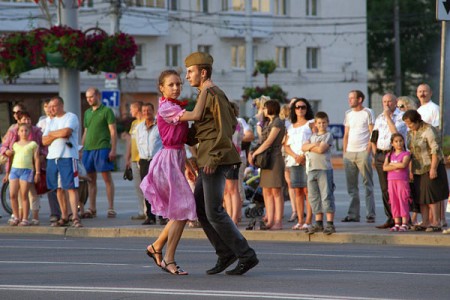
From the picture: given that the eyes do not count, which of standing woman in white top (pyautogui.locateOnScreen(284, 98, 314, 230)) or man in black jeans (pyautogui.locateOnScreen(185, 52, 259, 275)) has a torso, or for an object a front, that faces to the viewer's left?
the man in black jeans

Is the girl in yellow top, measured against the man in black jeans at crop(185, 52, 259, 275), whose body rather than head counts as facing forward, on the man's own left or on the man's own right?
on the man's own right

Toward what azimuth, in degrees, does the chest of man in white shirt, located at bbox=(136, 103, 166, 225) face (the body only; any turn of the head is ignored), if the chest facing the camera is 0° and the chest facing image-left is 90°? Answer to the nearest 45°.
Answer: approximately 0°

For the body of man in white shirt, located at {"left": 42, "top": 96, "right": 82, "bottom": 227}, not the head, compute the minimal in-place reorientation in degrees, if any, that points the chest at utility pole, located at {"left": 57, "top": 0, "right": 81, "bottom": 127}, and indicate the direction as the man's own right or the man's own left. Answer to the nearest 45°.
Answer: approximately 135° to the man's own right

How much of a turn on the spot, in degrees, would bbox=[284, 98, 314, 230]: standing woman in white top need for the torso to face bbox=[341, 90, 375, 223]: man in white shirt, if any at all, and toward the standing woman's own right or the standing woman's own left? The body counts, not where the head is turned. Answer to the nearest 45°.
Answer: approximately 135° to the standing woman's own left

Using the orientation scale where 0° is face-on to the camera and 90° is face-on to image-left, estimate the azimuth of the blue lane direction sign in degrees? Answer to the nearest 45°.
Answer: approximately 0°

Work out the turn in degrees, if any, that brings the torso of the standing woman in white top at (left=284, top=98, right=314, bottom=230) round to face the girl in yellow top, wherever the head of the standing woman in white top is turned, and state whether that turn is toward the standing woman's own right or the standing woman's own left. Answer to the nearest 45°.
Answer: approximately 90° to the standing woman's own right
